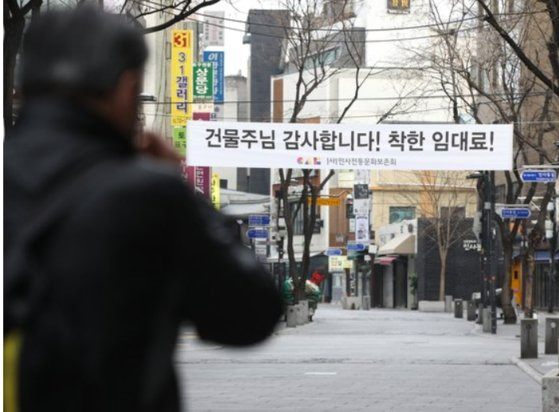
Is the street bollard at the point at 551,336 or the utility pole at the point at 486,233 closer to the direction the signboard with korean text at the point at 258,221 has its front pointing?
the street bollard

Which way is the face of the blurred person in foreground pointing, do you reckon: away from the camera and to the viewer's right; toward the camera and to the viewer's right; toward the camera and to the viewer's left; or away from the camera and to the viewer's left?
away from the camera and to the viewer's right

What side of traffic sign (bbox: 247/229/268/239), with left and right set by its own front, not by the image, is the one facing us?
front

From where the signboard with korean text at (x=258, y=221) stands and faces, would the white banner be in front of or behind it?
in front

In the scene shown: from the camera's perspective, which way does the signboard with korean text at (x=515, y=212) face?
toward the camera

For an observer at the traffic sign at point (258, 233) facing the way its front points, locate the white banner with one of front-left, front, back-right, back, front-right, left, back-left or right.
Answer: front

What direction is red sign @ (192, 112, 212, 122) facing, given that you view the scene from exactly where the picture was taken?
facing the viewer

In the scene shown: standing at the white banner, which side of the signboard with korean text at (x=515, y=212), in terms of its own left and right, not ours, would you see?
front

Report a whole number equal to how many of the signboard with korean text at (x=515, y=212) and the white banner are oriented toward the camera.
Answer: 2

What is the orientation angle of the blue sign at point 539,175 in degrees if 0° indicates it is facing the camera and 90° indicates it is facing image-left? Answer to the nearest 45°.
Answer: approximately 0°

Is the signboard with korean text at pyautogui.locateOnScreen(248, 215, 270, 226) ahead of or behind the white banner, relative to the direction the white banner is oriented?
behind

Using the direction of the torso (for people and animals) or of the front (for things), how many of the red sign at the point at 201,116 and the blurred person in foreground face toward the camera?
1
